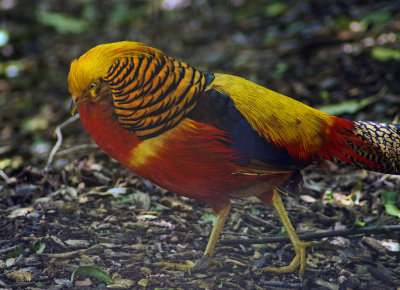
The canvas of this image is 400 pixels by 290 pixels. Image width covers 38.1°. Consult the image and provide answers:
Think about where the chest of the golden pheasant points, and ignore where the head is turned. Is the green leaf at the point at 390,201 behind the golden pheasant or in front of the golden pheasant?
behind

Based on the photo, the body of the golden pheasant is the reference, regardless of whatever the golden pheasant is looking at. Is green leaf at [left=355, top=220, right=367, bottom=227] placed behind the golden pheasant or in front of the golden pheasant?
behind

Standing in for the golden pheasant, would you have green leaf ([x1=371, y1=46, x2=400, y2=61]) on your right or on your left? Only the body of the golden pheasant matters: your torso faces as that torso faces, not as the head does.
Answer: on your right

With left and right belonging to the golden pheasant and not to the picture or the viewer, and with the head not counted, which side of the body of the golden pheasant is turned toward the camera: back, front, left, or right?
left

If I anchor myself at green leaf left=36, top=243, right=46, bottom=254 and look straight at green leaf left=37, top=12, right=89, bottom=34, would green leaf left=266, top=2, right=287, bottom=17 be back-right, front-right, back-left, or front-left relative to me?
front-right

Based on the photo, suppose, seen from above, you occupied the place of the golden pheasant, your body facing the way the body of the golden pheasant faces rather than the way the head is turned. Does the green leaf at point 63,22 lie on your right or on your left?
on your right

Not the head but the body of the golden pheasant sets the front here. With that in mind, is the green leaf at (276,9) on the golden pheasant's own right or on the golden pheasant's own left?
on the golden pheasant's own right

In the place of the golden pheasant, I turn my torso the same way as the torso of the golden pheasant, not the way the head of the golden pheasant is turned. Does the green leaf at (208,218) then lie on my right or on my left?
on my right

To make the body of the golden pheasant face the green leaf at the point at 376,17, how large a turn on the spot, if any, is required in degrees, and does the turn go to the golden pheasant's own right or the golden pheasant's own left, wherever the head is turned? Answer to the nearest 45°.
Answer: approximately 90° to the golden pheasant's own right
